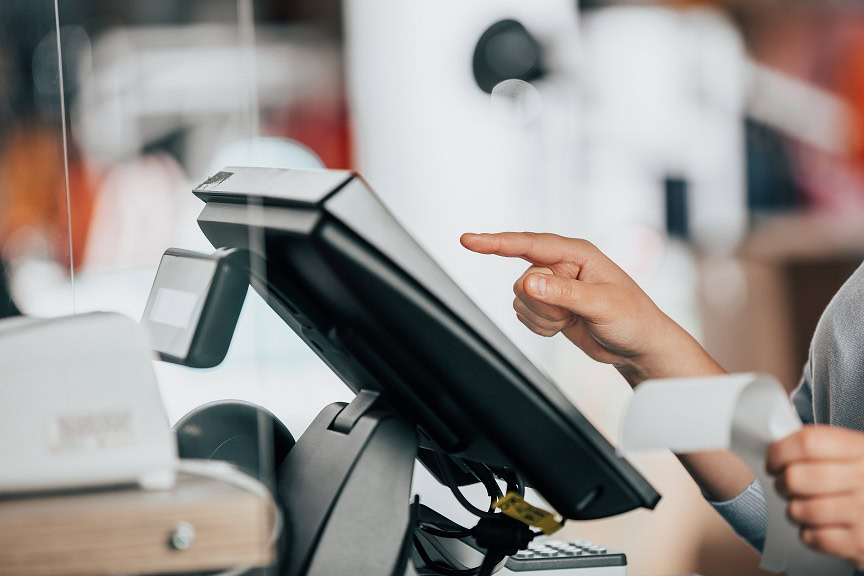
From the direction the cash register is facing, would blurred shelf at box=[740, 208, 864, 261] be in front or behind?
in front

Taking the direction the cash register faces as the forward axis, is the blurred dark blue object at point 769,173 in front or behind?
in front

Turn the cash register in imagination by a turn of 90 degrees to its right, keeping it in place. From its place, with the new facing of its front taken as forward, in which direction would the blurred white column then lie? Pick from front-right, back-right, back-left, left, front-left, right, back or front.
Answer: back-left

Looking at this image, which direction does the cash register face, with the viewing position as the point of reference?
facing away from the viewer and to the right of the viewer
